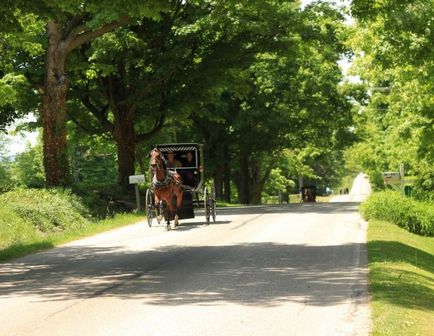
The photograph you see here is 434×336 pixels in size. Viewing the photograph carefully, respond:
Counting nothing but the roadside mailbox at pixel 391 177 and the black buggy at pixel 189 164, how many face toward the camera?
1

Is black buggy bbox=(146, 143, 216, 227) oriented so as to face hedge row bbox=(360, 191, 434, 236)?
no

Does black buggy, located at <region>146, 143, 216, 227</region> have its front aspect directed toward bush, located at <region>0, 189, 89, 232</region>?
no

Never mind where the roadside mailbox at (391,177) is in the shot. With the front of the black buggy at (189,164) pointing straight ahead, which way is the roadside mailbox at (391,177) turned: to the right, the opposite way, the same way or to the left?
to the right

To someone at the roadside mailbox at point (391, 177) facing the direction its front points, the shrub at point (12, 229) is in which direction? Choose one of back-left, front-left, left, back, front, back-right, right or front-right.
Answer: front-left

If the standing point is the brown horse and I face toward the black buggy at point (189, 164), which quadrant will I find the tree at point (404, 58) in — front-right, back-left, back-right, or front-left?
front-right

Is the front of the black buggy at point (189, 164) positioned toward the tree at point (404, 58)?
no

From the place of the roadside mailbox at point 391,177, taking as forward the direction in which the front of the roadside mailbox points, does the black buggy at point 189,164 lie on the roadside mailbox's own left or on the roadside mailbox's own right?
on the roadside mailbox's own left

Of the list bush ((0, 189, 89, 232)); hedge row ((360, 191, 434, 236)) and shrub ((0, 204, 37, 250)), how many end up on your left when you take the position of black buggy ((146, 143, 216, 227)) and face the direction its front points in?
1

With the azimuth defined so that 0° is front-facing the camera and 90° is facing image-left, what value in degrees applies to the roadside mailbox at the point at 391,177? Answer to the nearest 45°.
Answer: approximately 90°

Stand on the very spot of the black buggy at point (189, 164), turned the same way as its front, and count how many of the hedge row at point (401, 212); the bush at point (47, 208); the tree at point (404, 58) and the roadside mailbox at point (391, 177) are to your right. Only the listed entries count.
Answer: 1

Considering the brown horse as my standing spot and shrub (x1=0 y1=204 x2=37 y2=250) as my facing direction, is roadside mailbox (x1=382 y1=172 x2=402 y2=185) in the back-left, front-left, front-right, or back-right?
back-right

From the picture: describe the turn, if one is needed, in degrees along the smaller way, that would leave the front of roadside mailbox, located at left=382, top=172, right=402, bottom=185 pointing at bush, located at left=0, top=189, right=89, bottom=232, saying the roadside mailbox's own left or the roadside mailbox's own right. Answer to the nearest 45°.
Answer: approximately 45° to the roadside mailbox's own left

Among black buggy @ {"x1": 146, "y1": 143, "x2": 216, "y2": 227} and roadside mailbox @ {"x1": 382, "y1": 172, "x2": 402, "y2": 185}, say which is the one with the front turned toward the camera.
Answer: the black buggy

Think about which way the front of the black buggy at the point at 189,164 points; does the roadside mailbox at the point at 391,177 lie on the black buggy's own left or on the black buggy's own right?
on the black buggy's own left

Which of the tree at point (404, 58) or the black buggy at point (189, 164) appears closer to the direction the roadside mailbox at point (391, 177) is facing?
the black buggy

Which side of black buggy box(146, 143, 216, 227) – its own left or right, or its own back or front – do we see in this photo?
front
